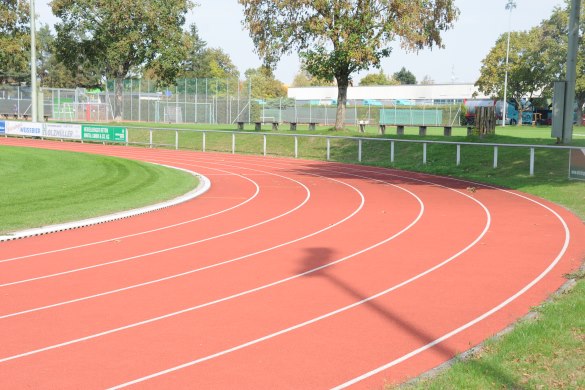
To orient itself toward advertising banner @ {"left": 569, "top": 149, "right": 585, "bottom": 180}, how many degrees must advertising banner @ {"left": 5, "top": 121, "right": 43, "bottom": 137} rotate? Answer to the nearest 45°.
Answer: approximately 45° to its left

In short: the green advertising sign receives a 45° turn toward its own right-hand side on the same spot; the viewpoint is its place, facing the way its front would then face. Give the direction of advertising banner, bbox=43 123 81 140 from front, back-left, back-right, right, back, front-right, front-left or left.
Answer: right

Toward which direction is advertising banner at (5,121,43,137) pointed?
toward the camera

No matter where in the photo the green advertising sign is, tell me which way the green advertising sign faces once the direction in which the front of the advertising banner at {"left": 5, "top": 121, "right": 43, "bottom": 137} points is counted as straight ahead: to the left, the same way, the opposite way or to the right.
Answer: the same way

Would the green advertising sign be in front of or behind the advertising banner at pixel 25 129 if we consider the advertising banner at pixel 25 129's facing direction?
in front

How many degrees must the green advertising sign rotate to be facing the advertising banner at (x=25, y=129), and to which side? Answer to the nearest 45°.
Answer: approximately 135° to its right

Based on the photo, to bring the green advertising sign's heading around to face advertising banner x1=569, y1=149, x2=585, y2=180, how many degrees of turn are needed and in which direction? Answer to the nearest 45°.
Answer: approximately 45° to its left

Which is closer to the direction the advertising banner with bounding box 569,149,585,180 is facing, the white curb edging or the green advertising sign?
the white curb edging

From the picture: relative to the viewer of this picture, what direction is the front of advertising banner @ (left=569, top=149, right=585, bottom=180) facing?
facing the viewer and to the left of the viewer

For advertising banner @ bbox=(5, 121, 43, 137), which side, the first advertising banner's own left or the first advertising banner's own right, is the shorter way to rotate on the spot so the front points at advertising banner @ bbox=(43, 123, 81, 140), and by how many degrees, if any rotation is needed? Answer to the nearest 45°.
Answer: approximately 45° to the first advertising banner's own left

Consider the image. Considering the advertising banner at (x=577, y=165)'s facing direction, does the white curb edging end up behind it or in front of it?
in front

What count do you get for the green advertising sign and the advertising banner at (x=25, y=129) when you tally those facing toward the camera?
2
